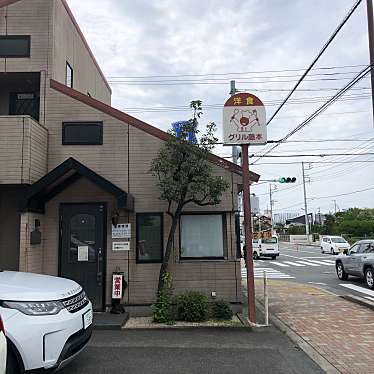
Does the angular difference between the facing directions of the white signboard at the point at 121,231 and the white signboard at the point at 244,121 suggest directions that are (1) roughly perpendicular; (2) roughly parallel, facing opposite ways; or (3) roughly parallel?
roughly parallel

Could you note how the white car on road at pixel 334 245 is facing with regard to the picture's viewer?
facing the viewer and to the right of the viewer

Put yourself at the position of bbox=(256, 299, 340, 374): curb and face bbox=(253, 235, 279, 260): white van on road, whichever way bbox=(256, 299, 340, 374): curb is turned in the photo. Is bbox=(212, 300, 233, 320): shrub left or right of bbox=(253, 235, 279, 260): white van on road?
left

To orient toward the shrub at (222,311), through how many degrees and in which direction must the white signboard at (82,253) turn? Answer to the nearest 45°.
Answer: approximately 45° to its left

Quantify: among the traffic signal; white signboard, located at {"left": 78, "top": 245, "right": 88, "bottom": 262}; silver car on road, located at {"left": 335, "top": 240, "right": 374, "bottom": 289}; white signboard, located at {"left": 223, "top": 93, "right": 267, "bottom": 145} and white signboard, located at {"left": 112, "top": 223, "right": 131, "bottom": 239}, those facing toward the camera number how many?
4

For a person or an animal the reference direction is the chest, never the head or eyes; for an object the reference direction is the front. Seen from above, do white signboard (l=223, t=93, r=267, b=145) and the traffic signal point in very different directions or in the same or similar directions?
same or similar directions

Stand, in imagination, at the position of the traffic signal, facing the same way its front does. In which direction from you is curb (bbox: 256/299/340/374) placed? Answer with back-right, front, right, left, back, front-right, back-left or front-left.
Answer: front

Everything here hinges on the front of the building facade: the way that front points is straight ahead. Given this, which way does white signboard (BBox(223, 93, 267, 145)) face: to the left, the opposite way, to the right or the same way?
the same way

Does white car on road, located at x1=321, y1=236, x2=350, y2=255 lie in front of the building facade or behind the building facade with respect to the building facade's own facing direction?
behind

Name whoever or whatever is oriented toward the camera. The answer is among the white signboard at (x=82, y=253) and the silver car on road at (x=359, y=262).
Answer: the white signboard

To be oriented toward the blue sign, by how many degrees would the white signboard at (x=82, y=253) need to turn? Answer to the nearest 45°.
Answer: approximately 135° to its left

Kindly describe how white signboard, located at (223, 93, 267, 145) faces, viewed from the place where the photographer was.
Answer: facing the viewer
